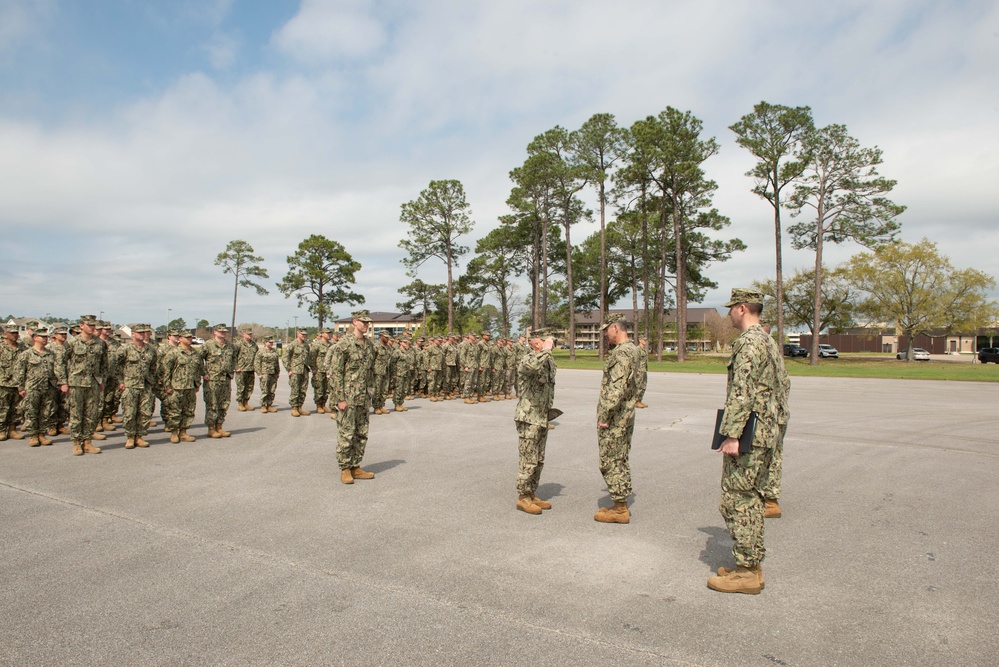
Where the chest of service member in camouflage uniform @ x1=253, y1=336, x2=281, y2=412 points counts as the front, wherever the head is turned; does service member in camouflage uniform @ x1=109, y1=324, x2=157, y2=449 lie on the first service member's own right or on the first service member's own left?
on the first service member's own right

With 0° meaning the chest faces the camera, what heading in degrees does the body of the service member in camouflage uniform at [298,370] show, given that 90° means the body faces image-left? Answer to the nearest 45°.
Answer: approximately 315°

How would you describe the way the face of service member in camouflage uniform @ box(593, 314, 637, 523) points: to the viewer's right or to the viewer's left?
to the viewer's left

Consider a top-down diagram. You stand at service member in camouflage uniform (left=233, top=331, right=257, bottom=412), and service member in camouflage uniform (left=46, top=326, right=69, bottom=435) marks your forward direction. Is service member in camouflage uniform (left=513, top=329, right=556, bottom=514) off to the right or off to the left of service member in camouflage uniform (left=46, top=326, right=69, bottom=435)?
left

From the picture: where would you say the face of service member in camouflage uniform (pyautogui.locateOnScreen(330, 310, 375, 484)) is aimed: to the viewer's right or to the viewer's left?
to the viewer's right

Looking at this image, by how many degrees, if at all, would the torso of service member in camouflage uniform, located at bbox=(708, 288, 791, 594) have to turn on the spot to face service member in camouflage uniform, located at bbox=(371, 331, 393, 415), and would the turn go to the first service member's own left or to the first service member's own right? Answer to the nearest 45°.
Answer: approximately 45° to the first service member's own right

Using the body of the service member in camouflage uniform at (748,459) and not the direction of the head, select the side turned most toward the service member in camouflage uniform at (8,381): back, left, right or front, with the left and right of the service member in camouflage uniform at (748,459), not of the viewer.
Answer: front

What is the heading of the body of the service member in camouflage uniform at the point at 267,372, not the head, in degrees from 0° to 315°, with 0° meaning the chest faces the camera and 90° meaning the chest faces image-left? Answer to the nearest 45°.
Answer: approximately 315°

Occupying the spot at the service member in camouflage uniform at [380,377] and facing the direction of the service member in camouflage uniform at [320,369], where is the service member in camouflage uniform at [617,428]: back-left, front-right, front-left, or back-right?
back-left

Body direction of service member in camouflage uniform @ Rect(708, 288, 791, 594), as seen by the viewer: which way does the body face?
to the viewer's left

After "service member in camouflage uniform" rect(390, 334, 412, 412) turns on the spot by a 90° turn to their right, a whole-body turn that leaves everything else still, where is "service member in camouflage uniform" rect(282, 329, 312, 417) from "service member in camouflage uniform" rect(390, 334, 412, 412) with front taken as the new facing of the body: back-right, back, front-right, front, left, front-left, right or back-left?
front-right

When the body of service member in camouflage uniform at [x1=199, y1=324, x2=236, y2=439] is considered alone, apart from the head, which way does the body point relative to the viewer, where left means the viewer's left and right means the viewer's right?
facing the viewer and to the right of the viewer

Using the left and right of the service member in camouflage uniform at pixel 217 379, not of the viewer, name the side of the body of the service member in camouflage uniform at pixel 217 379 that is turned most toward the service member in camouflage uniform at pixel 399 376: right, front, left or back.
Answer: left

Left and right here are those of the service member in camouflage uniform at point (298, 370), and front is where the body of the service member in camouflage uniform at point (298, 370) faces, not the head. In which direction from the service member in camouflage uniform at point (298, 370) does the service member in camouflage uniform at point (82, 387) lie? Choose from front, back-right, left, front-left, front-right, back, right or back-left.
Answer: right

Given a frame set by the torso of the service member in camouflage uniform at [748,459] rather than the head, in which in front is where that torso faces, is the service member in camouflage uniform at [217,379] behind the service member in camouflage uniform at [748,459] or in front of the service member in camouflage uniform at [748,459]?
in front

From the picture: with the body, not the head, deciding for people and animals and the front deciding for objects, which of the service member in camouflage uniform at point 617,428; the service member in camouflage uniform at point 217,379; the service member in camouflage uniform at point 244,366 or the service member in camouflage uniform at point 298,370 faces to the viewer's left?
the service member in camouflage uniform at point 617,428

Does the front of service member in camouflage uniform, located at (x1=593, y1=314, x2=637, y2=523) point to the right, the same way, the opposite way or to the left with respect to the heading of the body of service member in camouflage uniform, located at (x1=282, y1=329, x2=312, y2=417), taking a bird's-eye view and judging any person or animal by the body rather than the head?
the opposite way
